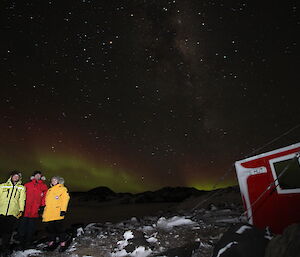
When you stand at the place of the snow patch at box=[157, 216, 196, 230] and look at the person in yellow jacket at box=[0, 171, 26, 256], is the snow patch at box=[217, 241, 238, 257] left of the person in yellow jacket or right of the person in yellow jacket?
left

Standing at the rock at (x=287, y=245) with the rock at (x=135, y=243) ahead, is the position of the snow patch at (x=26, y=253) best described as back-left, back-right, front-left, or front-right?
front-left

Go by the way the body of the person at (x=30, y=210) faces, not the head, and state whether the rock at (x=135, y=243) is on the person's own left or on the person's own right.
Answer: on the person's own left

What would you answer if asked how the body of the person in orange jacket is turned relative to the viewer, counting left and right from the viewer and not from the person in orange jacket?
facing the viewer and to the left of the viewer

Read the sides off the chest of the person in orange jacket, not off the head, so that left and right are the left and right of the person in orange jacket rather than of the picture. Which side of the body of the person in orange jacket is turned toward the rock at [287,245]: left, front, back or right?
left

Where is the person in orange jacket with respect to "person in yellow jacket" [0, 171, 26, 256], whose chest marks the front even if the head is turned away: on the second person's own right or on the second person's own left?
on the second person's own left

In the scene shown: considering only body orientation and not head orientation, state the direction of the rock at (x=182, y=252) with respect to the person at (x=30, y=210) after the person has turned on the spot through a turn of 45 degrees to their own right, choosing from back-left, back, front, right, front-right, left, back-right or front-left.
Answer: left

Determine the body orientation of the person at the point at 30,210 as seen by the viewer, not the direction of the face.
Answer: toward the camera

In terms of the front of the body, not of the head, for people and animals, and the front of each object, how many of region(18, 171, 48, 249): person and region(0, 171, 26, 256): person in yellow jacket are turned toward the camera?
2

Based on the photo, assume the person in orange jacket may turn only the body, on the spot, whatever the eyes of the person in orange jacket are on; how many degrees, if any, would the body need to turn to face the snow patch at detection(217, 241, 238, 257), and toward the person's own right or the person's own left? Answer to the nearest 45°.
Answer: approximately 90° to the person's own left

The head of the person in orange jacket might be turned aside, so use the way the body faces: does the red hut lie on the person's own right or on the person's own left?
on the person's own left

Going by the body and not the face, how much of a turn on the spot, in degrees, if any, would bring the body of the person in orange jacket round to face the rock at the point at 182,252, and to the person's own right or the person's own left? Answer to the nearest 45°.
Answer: approximately 90° to the person's own left

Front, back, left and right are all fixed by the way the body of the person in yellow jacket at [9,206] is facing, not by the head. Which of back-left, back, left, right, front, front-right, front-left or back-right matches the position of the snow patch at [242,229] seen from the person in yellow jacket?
front-left

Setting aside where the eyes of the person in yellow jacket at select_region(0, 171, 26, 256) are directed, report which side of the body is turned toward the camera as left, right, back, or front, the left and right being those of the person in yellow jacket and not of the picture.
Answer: front

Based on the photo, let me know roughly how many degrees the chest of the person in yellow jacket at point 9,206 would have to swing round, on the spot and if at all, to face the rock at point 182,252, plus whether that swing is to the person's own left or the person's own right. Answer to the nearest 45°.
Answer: approximately 45° to the person's own left

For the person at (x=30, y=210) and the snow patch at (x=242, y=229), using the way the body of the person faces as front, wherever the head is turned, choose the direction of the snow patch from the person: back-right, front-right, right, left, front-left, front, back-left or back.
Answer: front-left
